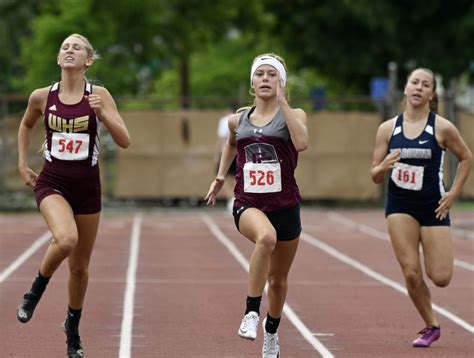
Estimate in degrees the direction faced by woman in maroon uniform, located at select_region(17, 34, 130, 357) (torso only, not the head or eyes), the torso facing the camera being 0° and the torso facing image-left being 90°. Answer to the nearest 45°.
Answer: approximately 0°

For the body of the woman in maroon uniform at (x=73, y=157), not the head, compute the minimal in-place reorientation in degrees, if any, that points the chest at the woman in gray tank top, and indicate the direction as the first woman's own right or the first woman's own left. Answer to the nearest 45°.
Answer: approximately 90° to the first woman's own left

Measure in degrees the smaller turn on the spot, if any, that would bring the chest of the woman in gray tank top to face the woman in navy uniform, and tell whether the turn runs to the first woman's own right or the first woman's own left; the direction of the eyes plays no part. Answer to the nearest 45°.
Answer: approximately 135° to the first woman's own left

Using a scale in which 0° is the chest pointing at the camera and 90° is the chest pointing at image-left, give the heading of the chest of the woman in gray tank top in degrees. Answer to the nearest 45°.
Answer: approximately 0°

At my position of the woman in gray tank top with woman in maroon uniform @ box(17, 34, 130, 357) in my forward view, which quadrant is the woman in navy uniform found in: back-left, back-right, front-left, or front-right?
back-right

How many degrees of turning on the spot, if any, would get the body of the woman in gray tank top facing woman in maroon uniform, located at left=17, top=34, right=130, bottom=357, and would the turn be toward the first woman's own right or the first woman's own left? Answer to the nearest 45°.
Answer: approximately 90° to the first woman's own right

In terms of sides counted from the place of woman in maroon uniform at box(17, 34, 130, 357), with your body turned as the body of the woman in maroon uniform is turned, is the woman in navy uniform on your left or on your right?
on your left

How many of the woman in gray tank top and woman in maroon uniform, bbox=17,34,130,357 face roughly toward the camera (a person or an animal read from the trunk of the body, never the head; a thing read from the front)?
2
